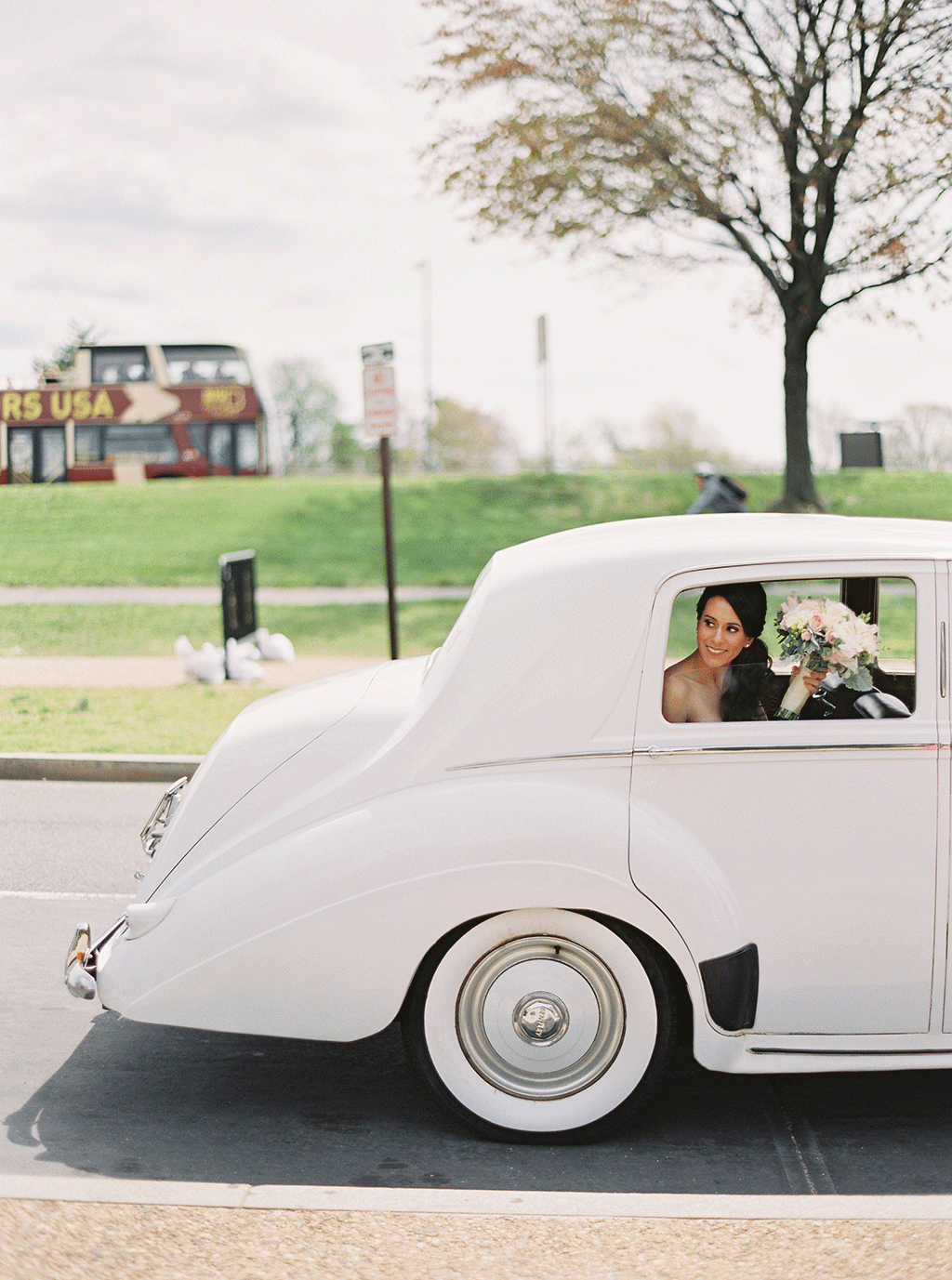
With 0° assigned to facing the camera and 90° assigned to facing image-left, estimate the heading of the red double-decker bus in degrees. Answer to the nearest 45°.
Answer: approximately 270°

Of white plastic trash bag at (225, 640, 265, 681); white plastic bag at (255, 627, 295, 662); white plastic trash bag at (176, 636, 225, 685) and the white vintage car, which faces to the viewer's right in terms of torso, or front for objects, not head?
the white vintage car

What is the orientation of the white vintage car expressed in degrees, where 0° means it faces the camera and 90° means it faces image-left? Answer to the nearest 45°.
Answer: approximately 270°

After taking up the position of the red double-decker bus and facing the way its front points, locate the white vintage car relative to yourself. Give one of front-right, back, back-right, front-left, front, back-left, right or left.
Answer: right

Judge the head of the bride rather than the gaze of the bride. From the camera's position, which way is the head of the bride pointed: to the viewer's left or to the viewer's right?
to the viewer's left

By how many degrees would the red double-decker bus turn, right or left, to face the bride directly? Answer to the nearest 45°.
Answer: approximately 90° to its right
